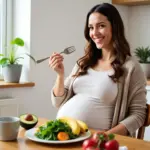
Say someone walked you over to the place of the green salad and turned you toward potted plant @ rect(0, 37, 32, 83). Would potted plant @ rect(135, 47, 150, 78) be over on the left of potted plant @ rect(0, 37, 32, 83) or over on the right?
right

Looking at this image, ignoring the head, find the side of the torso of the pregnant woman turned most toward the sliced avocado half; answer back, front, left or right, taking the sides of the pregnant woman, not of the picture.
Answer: front

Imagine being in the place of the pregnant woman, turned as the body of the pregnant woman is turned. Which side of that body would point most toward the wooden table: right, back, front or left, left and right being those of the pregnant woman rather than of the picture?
front

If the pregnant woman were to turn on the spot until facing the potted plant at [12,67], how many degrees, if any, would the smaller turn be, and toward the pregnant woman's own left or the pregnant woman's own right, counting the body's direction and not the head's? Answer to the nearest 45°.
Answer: approximately 90° to the pregnant woman's own right

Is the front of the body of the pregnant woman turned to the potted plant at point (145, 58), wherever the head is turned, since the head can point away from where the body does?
no

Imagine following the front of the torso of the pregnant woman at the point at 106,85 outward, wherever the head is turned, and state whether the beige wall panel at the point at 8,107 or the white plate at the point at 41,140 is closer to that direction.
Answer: the white plate

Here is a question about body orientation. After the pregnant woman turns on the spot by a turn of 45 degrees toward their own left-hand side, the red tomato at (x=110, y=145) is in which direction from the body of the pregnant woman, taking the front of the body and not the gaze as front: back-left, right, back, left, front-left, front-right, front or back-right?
front

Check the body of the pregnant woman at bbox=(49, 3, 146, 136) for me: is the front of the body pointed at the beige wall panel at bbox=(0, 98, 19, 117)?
no

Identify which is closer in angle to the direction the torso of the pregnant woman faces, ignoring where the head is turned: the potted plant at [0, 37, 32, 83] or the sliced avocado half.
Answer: the sliced avocado half

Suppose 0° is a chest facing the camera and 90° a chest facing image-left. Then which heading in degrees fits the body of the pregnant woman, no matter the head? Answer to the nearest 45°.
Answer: approximately 45°

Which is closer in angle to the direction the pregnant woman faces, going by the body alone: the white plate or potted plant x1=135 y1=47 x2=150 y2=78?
the white plate
